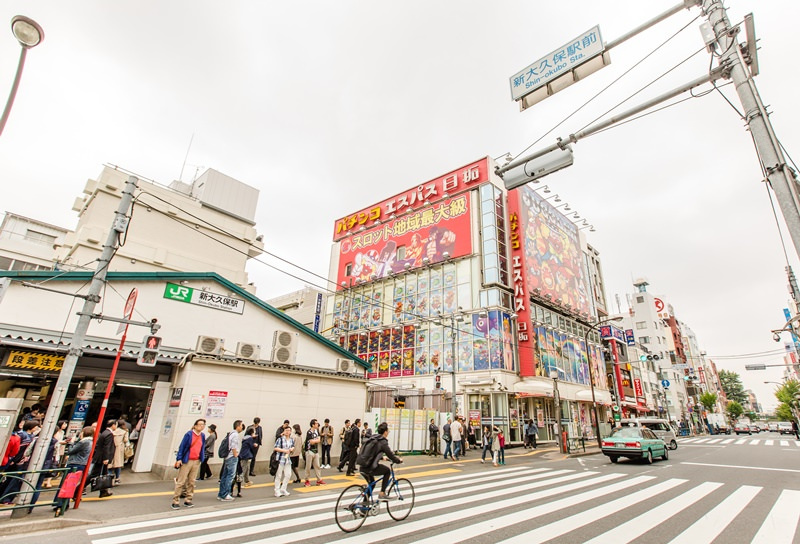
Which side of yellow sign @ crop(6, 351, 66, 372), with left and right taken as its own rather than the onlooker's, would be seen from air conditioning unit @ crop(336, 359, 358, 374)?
left

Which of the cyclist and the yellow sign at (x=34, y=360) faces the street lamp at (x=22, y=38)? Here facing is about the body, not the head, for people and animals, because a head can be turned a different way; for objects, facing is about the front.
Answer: the yellow sign

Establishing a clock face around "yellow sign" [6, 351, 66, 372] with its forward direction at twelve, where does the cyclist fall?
The cyclist is roughly at 11 o'clock from the yellow sign.

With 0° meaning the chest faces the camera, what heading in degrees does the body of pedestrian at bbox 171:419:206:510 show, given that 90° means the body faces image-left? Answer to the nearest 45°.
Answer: approximately 315°

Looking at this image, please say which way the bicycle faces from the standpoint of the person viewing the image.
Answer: facing away from the viewer and to the right of the viewer
